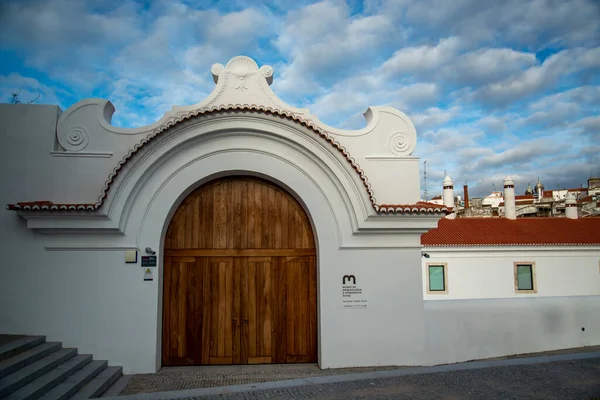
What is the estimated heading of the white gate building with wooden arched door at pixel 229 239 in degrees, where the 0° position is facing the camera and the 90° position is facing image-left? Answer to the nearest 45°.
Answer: approximately 0°

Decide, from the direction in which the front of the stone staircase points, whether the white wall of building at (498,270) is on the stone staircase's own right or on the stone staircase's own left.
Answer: on the stone staircase's own left

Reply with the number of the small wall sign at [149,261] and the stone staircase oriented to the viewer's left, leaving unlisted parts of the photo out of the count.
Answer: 0

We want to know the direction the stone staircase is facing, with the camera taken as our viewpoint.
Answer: facing the viewer and to the right of the viewer

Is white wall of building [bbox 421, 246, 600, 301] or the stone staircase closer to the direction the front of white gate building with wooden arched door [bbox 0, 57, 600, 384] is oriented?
the stone staircase

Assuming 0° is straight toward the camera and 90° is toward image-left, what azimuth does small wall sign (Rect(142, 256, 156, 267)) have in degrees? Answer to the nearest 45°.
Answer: approximately 0°

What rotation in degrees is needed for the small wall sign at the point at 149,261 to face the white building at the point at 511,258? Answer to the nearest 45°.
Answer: approximately 135° to its left
